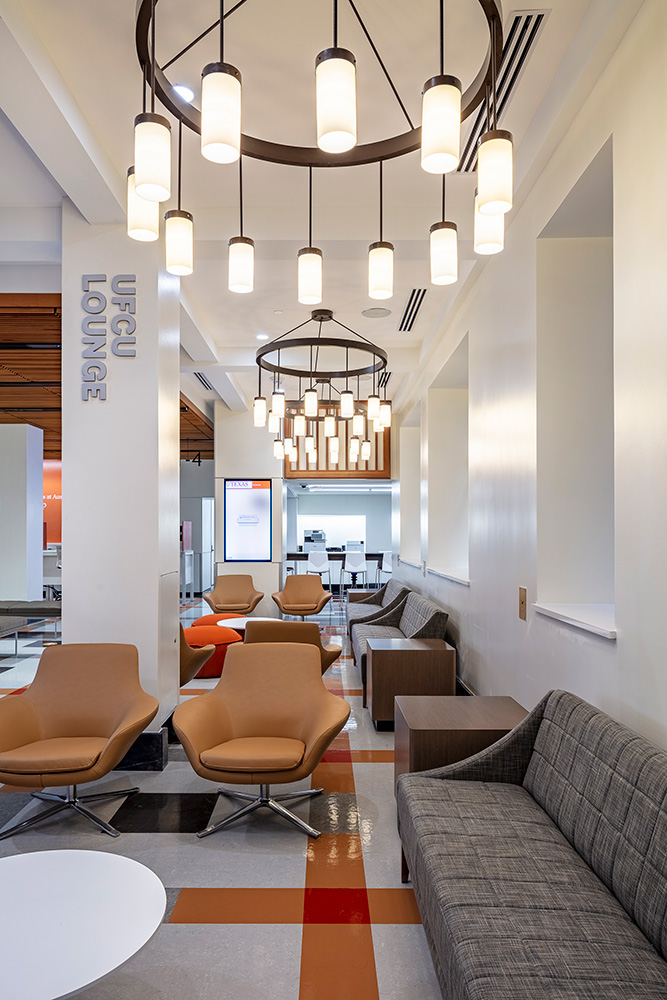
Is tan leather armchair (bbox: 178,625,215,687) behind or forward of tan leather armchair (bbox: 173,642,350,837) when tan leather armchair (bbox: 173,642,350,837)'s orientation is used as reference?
behind

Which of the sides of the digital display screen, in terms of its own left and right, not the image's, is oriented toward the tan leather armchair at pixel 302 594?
front

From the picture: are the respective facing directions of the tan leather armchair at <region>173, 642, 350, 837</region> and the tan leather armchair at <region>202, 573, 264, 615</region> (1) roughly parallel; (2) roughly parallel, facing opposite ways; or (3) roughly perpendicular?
roughly parallel

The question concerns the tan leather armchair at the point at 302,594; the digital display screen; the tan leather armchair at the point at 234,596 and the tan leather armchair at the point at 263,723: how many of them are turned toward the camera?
4

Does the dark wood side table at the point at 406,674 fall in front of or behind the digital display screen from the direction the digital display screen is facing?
in front

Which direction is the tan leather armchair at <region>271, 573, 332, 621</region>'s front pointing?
toward the camera

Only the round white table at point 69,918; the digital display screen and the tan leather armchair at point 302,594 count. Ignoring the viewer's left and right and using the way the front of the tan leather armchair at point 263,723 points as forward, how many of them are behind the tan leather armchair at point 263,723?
2

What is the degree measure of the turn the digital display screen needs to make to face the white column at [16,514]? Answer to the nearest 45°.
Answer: approximately 90° to its right

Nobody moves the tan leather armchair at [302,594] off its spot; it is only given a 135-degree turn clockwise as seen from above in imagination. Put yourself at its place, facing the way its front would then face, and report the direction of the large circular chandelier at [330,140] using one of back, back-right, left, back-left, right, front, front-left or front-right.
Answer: back-left

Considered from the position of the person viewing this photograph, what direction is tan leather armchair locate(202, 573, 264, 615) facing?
facing the viewer

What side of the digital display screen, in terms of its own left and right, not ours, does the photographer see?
front

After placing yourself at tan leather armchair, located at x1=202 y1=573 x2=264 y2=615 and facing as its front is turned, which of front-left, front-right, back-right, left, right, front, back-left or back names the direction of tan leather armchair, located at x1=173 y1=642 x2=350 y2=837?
front

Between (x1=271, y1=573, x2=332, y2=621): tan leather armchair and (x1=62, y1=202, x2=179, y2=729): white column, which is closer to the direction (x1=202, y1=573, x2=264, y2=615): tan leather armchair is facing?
the white column

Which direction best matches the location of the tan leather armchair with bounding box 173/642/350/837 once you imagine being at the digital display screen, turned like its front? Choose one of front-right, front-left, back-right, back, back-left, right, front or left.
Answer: front

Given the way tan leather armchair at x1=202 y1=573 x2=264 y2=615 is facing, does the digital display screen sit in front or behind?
behind

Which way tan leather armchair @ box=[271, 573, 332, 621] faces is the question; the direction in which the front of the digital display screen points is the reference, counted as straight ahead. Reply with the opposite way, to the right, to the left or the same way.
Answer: the same way
